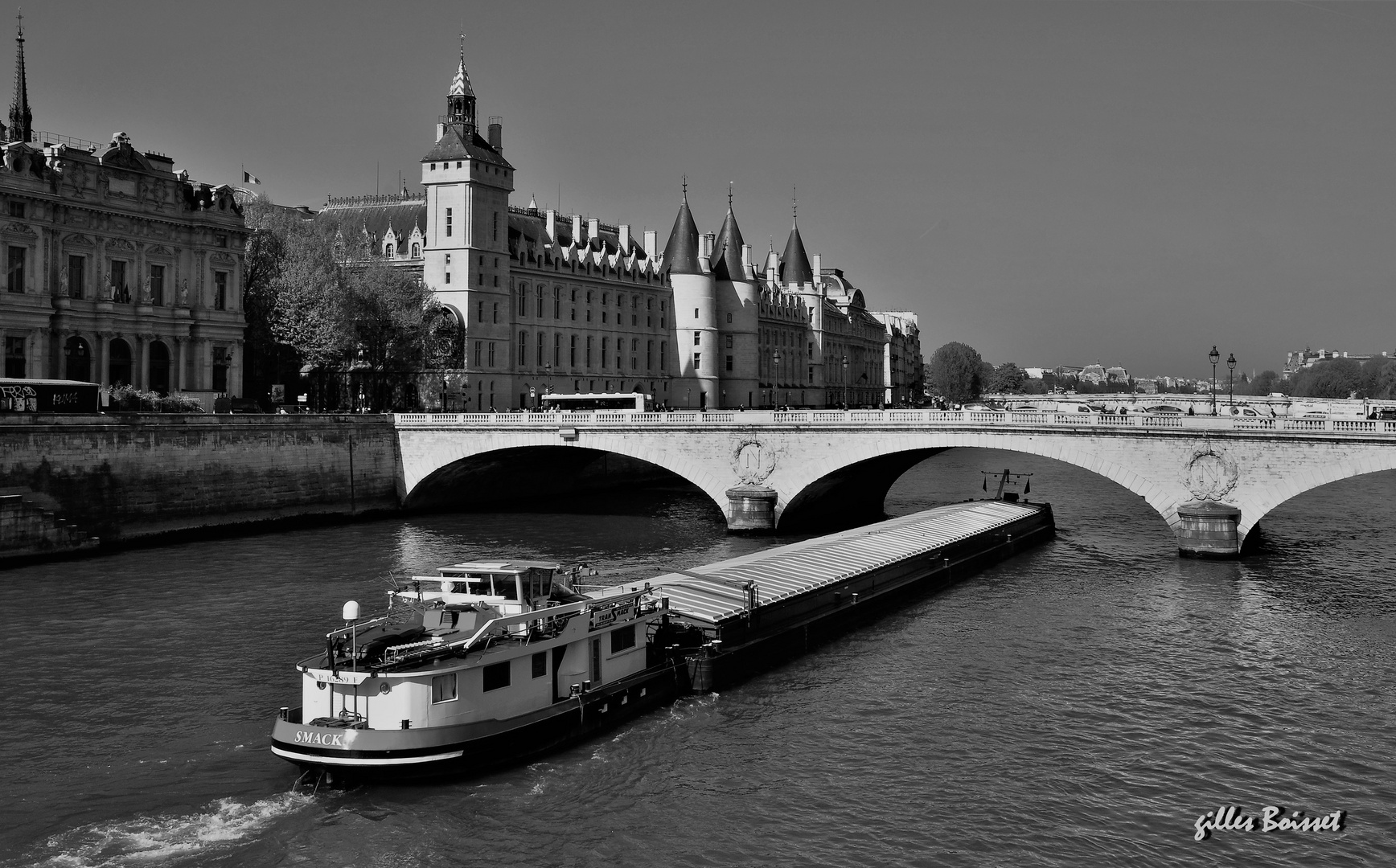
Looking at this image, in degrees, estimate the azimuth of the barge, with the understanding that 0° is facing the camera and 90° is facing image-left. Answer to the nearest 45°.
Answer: approximately 225°
